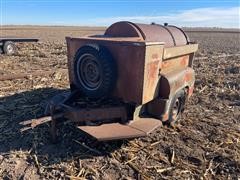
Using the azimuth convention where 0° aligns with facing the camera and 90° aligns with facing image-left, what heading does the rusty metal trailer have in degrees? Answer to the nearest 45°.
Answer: approximately 45°
